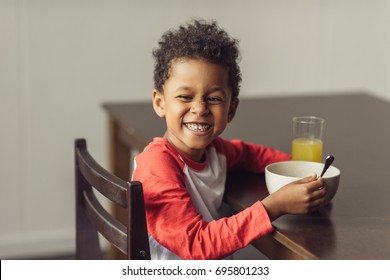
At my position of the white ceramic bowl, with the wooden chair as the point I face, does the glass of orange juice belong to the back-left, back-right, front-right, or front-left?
back-right
